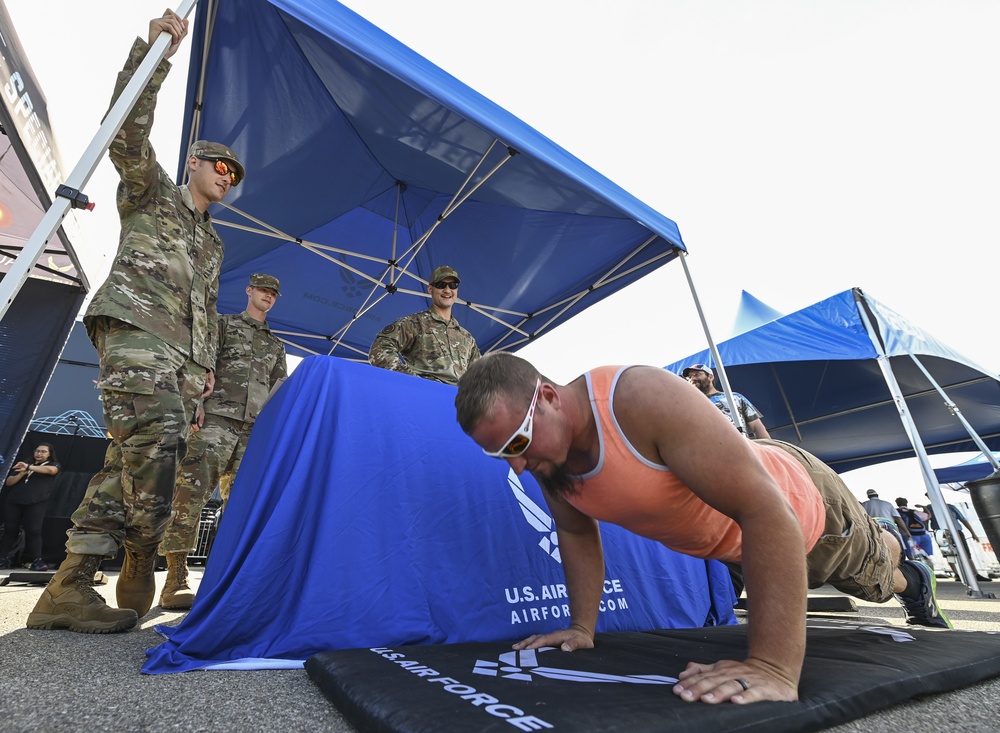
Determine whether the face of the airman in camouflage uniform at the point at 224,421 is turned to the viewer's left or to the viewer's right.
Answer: to the viewer's right

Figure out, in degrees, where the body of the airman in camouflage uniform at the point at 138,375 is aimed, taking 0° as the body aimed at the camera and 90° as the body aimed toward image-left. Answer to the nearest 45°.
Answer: approximately 315°

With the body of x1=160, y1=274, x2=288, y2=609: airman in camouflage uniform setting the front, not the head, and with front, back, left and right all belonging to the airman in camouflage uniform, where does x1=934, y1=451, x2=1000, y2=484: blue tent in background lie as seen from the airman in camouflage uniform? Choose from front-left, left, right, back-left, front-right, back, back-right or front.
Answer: front-left

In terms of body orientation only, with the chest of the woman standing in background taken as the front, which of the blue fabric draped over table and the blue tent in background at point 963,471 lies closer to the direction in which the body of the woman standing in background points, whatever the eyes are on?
the blue fabric draped over table

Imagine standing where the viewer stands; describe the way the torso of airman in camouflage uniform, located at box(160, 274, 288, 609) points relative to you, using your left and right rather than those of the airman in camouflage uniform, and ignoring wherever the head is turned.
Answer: facing the viewer and to the right of the viewer

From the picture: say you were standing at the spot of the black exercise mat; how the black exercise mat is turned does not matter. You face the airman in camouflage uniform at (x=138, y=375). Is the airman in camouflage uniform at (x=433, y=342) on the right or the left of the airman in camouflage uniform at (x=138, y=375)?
right

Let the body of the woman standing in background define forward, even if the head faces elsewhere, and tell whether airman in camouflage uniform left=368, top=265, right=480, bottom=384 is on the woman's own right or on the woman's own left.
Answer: on the woman's own left

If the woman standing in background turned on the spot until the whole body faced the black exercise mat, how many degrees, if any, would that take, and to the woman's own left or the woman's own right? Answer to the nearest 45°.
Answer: approximately 45° to the woman's own left

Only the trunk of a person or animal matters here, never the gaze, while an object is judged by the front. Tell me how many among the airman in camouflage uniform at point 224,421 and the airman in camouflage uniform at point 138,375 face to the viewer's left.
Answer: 0
